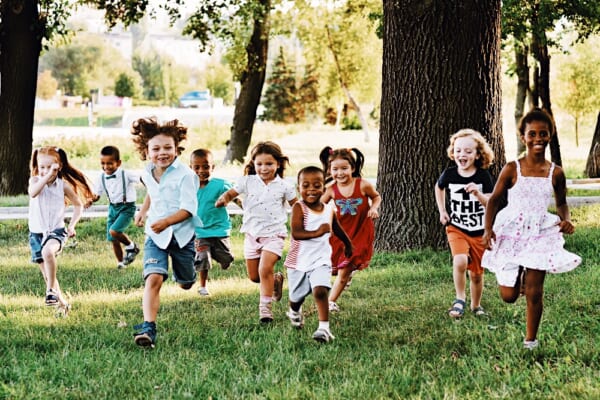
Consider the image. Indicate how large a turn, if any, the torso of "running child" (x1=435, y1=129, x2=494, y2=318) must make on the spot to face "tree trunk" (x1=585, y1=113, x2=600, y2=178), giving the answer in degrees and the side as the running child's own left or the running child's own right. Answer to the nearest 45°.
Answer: approximately 180°

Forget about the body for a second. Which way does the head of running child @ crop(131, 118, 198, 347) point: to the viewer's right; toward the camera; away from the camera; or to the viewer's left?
toward the camera

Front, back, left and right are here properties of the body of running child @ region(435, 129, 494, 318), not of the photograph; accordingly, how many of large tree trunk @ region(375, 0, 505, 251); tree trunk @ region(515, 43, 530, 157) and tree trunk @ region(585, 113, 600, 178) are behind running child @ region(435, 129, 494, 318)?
3

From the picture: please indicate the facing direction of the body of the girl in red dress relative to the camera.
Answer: toward the camera

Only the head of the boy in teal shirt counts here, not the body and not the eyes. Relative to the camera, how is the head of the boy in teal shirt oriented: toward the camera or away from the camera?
toward the camera

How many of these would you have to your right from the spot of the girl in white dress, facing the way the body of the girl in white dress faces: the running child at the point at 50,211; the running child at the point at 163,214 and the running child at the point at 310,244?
3

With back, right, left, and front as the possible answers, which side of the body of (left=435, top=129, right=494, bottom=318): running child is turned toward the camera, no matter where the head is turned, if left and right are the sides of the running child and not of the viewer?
front

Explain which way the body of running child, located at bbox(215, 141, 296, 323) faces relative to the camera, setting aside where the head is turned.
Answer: toward the camera

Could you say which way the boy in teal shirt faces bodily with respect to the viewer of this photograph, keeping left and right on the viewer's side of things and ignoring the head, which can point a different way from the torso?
facing the viewer and to the left of the viewer

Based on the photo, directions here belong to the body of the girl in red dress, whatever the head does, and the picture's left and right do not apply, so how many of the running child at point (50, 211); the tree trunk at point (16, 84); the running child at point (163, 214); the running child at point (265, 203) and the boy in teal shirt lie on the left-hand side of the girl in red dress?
0

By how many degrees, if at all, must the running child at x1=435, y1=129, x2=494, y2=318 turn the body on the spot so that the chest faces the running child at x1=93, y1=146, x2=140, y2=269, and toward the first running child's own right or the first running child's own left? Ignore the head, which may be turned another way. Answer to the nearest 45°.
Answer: approximately 135° to the first running child's own right

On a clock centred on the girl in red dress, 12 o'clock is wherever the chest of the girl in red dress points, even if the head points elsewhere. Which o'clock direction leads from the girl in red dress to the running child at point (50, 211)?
The running child is roughly at 3 o'clock from the girl in red dress.

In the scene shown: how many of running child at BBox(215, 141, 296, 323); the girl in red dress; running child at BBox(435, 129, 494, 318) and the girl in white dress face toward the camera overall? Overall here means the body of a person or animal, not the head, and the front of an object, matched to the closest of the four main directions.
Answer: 4

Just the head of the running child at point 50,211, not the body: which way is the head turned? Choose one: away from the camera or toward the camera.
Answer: toward the camera

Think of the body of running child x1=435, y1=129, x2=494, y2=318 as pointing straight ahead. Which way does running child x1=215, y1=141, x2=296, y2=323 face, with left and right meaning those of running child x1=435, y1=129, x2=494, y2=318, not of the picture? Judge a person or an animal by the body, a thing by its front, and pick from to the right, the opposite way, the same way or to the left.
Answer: the same way

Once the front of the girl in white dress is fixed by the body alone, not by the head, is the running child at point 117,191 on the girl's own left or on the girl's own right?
on the girl's own right

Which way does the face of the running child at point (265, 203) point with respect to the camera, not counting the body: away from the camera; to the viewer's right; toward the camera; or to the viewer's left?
toward the camera
